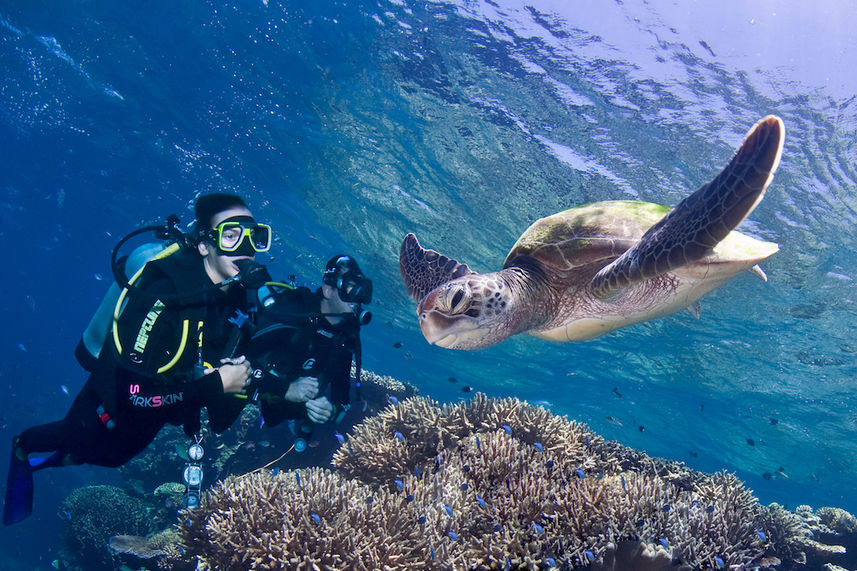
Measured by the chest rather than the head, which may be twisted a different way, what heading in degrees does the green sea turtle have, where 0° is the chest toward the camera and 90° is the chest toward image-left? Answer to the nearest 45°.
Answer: approximately 45°

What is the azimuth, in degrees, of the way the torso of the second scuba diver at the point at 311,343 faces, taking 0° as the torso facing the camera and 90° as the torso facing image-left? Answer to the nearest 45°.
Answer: approximately 315°

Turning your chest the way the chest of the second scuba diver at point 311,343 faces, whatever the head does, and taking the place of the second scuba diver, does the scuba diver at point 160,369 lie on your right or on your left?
on your right
